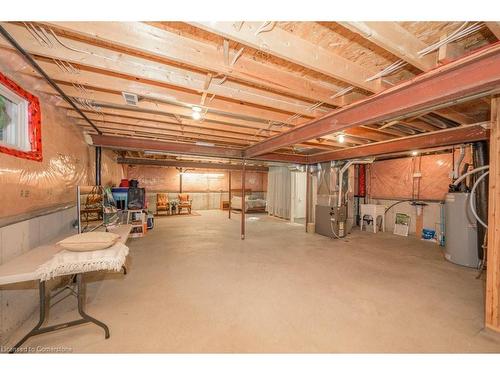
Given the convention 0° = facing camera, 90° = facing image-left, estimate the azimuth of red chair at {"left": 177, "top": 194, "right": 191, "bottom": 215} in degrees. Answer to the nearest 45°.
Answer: approximately 0°

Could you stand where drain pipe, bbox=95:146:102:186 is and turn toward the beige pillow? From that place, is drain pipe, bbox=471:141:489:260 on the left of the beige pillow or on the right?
left

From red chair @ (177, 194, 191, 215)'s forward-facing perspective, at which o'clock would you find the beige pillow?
The beige pillow is roughly at 12 o'clock from the red chair.

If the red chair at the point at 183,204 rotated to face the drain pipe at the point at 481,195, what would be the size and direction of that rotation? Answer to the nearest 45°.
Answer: approximately 45° to its left

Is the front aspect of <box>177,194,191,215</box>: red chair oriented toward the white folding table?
yes

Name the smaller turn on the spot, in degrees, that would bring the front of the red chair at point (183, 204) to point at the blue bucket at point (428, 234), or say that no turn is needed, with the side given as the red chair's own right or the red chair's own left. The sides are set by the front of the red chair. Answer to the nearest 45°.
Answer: approximately 45° to the red chair's own left

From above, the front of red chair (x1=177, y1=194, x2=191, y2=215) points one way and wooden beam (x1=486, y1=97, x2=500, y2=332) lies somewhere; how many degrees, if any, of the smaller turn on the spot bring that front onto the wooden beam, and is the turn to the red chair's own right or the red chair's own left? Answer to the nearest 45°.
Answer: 0° — it already faces it
